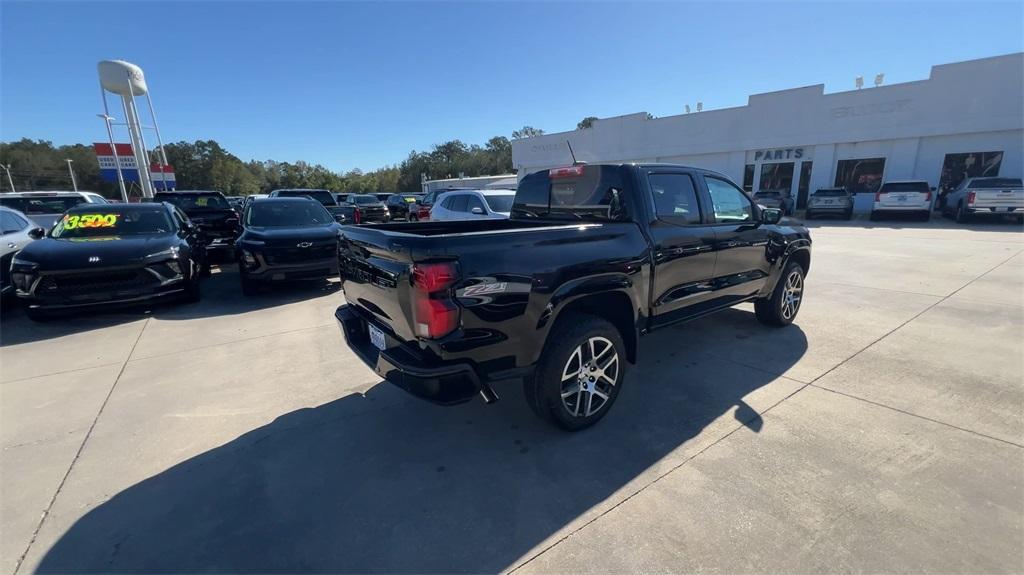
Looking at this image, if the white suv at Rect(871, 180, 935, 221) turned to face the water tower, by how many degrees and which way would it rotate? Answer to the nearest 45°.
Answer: approximately 135° to its left

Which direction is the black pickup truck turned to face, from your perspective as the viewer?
facing away from the viewer and to the right of the viewer

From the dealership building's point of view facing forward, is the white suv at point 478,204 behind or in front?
in front

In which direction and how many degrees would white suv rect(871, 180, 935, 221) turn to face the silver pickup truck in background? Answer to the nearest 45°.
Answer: approximately 90° to its right

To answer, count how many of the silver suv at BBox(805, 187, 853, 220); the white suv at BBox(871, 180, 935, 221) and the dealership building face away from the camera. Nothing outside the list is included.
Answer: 2

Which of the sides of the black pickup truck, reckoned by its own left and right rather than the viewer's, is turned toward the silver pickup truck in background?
front

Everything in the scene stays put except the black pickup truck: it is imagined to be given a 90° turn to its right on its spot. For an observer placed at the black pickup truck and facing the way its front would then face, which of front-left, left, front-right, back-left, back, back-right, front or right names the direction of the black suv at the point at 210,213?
back

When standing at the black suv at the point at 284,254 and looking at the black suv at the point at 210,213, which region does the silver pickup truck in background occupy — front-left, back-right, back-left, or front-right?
back-right

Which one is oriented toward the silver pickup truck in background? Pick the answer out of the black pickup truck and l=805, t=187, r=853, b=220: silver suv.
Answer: the black pickup truck

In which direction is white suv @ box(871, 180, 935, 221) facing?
away from the camera

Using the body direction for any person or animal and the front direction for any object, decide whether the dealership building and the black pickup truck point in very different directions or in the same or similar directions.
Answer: very different directions

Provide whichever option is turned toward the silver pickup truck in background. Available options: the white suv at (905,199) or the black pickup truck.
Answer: the black pickup truck

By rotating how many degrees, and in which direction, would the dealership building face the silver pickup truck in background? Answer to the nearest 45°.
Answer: approximately 45° to its left

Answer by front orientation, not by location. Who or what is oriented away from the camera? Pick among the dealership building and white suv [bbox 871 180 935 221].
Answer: the white suv

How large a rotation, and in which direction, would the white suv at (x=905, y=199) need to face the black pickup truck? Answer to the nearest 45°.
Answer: approximately 180°

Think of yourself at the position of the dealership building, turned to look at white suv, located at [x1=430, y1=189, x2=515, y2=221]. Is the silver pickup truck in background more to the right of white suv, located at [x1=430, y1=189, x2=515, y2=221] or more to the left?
left

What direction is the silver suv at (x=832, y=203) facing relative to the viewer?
away from the camera
